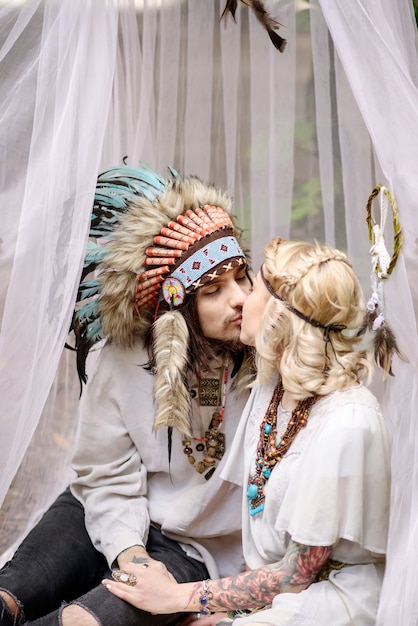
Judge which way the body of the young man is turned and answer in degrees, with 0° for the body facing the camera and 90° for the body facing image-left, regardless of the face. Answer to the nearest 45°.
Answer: approximately 315°

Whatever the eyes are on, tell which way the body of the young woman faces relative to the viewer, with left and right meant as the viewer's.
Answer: facing to the left of the viewer

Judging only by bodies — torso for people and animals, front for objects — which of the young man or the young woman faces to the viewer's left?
the young woman

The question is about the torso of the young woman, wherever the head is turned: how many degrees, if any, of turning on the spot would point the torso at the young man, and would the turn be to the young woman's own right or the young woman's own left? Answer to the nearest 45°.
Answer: approximately 45° to the young woman's own right

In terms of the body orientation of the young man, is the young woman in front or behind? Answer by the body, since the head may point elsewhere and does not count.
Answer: in front
